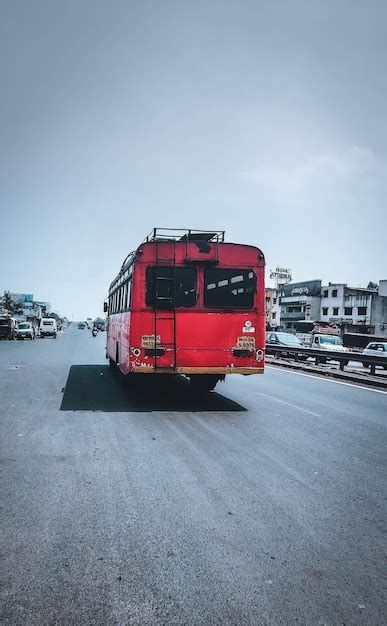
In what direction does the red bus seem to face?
away from the camera

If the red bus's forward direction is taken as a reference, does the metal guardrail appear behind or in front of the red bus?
in front
